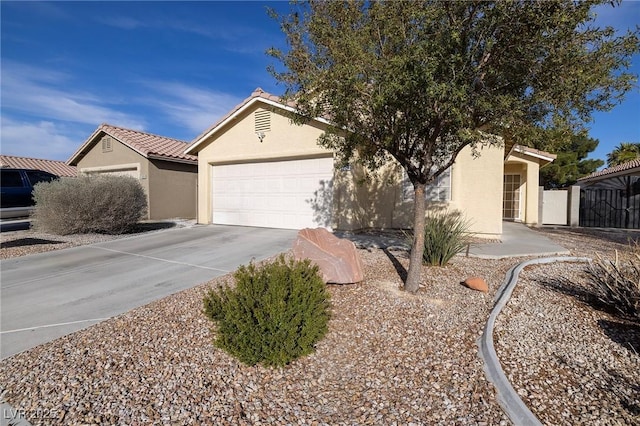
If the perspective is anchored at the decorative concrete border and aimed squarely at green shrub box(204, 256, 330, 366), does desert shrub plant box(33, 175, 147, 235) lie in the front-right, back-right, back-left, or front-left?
front-right

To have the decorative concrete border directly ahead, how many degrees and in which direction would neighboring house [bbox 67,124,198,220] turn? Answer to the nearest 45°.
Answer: approximately 45° to its left

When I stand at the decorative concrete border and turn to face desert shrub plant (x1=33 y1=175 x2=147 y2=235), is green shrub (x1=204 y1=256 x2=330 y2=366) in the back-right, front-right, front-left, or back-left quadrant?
front-left

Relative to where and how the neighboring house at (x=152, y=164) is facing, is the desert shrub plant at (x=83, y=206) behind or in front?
in front

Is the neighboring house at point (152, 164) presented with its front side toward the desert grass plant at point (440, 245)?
no

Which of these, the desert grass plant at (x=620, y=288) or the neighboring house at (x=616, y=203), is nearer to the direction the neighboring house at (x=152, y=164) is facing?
the desert grass plant

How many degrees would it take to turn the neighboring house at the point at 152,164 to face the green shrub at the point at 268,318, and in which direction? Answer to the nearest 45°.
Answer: approximately 45° to its left

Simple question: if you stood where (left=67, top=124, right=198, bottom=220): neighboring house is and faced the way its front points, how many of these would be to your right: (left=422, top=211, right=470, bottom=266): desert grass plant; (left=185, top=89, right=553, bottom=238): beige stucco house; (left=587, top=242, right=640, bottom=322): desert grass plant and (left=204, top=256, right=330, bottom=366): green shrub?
0

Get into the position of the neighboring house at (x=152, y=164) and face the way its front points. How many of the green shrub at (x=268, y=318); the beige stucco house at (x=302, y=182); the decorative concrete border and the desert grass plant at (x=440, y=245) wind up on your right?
0

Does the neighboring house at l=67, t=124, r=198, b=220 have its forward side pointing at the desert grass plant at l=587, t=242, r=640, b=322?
no

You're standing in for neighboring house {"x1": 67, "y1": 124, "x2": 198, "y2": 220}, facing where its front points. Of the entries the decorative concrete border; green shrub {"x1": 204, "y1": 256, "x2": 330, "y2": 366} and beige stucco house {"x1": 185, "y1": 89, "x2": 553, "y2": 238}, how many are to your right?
0

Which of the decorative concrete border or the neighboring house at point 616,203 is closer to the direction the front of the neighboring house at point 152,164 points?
the decorative concrete border

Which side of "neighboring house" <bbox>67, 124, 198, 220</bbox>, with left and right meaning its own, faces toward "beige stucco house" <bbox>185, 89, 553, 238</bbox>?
left

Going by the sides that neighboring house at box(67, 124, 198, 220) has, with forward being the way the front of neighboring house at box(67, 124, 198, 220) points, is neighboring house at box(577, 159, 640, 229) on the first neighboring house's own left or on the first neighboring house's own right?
on the first neighboring house's own left

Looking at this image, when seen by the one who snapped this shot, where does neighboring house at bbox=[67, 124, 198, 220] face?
facing the viewer and to the left of the viewer
